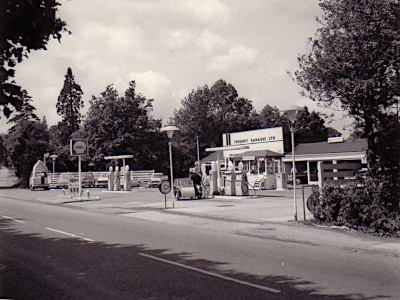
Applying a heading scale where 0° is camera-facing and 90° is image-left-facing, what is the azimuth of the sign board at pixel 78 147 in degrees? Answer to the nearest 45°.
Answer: approximately 0°

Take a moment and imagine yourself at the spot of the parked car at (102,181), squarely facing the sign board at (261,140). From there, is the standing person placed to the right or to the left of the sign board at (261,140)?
right

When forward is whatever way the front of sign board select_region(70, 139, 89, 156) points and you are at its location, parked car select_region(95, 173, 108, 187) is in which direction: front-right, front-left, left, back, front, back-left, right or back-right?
back

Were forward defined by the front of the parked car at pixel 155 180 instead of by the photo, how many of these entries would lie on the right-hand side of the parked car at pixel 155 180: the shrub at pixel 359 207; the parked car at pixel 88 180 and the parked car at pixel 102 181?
2

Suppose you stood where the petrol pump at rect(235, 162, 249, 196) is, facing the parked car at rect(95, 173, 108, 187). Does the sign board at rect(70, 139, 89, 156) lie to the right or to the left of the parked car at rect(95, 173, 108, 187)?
left

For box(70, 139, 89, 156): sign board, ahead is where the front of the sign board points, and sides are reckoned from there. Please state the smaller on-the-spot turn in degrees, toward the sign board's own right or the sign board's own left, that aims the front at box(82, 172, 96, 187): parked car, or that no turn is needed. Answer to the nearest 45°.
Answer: approximately 180°

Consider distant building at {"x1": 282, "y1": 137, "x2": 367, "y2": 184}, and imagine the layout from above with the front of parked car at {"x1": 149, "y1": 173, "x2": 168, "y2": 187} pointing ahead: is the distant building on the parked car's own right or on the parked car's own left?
on the parked car's own left

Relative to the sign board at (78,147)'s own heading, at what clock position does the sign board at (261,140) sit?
the sign board at (261,140) is roughly at 8 o'clock from the sign board at (78,147).

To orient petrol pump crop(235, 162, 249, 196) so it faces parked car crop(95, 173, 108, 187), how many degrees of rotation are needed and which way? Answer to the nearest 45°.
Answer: approximately 90° to its right

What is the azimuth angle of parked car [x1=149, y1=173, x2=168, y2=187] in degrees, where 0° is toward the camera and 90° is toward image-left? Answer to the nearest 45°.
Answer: approximately 45°
